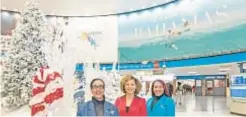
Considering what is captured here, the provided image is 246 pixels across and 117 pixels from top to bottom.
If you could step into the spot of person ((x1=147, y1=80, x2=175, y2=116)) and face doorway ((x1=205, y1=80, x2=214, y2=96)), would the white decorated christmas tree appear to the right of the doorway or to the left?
left

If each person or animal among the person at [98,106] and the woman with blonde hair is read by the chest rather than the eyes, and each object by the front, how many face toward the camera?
2

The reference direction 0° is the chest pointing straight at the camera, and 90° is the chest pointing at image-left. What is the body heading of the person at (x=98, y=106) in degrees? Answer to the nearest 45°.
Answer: approximately 0°

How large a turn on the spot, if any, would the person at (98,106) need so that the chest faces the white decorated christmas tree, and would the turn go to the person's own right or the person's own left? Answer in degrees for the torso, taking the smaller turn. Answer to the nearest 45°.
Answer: approximately 180°

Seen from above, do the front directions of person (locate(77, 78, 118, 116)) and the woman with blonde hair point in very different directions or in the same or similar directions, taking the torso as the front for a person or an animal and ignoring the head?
same or similar directions

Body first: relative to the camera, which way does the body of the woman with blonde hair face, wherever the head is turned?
toward the camera
